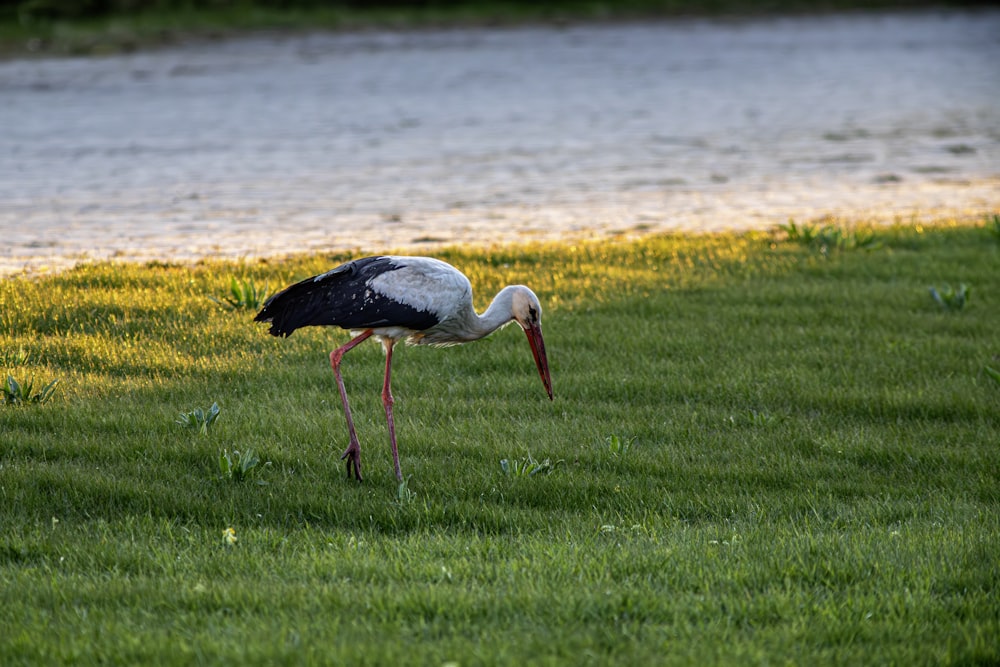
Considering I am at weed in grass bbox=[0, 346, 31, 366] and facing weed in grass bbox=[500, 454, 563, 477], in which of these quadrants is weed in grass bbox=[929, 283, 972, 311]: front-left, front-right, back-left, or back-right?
front-left

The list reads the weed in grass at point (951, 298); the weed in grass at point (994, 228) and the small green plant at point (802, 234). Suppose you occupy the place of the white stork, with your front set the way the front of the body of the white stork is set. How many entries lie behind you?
0

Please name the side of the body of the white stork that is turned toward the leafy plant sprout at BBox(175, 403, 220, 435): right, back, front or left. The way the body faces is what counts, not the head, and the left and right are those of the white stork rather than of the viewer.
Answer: back

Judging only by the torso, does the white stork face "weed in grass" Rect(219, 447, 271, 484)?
no

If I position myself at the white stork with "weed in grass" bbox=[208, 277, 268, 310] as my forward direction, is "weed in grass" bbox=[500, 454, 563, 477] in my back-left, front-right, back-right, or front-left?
back-right

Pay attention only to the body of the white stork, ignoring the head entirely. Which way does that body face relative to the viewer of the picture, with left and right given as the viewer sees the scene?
facing to the right of the viewer

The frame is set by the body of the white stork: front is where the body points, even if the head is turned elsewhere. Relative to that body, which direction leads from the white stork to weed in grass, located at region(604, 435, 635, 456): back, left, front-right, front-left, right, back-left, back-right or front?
front

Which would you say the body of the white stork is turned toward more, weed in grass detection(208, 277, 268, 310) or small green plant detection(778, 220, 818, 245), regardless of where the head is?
the small green plant

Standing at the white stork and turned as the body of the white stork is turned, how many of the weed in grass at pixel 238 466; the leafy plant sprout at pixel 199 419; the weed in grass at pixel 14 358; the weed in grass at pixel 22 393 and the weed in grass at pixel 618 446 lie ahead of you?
1

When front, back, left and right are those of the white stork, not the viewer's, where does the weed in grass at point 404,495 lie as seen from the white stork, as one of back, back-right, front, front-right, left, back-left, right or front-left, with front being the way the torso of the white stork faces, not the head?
right

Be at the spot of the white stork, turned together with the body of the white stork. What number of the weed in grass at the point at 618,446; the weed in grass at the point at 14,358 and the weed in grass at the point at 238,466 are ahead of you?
1

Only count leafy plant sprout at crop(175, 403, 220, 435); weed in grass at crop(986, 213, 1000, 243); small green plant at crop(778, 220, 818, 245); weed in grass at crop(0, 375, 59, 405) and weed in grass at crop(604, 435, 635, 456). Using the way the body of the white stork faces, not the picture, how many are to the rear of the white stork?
2

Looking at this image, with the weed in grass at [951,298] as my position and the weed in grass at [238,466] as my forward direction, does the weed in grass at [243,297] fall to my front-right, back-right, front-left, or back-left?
front-right

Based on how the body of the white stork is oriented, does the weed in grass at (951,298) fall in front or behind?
in front

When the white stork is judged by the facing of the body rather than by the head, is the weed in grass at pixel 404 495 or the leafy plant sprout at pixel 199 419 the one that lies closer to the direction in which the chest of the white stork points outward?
the weed in grass

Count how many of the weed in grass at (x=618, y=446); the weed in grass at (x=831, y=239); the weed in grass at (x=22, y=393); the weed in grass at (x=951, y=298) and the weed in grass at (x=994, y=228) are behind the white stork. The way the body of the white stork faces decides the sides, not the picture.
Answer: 1

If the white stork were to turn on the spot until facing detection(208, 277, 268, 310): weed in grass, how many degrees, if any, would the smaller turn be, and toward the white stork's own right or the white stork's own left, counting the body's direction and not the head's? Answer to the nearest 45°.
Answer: approximately 135° to the white stork's own left

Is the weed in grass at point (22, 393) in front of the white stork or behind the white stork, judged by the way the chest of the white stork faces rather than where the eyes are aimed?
behind

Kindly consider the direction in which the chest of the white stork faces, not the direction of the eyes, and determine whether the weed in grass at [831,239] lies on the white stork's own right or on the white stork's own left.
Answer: on the white stork's own left

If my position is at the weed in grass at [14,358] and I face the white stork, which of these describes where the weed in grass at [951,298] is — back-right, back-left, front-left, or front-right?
front-left
